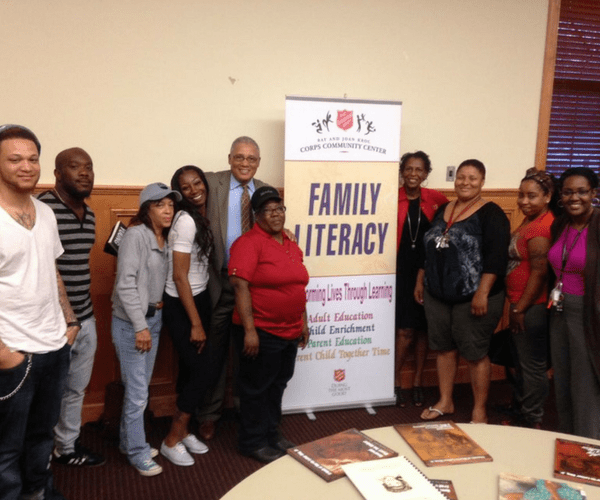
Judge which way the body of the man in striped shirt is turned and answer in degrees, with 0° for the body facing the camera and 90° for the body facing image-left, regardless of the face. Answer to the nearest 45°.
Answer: approximately 315°

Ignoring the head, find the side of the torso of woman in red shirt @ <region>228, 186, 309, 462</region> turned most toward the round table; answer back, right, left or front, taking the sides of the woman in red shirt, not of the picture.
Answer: front

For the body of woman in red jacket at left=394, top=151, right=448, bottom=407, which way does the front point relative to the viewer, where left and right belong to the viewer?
facing the viewer

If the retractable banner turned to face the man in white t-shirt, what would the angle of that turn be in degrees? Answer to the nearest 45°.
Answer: approximately 45° to its right

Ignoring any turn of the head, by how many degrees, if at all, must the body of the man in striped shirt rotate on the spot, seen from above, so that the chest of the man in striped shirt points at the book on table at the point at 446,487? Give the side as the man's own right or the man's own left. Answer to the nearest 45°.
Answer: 0° — they already face it

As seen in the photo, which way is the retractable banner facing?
toward the camera

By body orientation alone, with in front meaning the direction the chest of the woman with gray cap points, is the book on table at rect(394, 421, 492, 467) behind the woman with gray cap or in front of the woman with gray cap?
in front

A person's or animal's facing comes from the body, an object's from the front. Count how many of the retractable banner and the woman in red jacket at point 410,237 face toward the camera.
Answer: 2

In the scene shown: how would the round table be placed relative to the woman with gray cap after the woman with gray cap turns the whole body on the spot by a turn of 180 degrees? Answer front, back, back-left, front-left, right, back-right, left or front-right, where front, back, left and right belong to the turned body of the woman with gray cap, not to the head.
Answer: back

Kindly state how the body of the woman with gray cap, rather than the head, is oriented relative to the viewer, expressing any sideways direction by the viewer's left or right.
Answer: facing the viewer and to the right of the viewer

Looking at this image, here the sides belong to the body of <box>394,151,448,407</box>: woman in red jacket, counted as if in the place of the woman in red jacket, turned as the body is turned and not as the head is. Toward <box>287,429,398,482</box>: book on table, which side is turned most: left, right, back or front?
front

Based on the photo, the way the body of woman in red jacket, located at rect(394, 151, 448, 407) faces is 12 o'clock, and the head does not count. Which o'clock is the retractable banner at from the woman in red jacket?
The retractable banner is roughly at 2 o'clock from the woman in red jacket.
